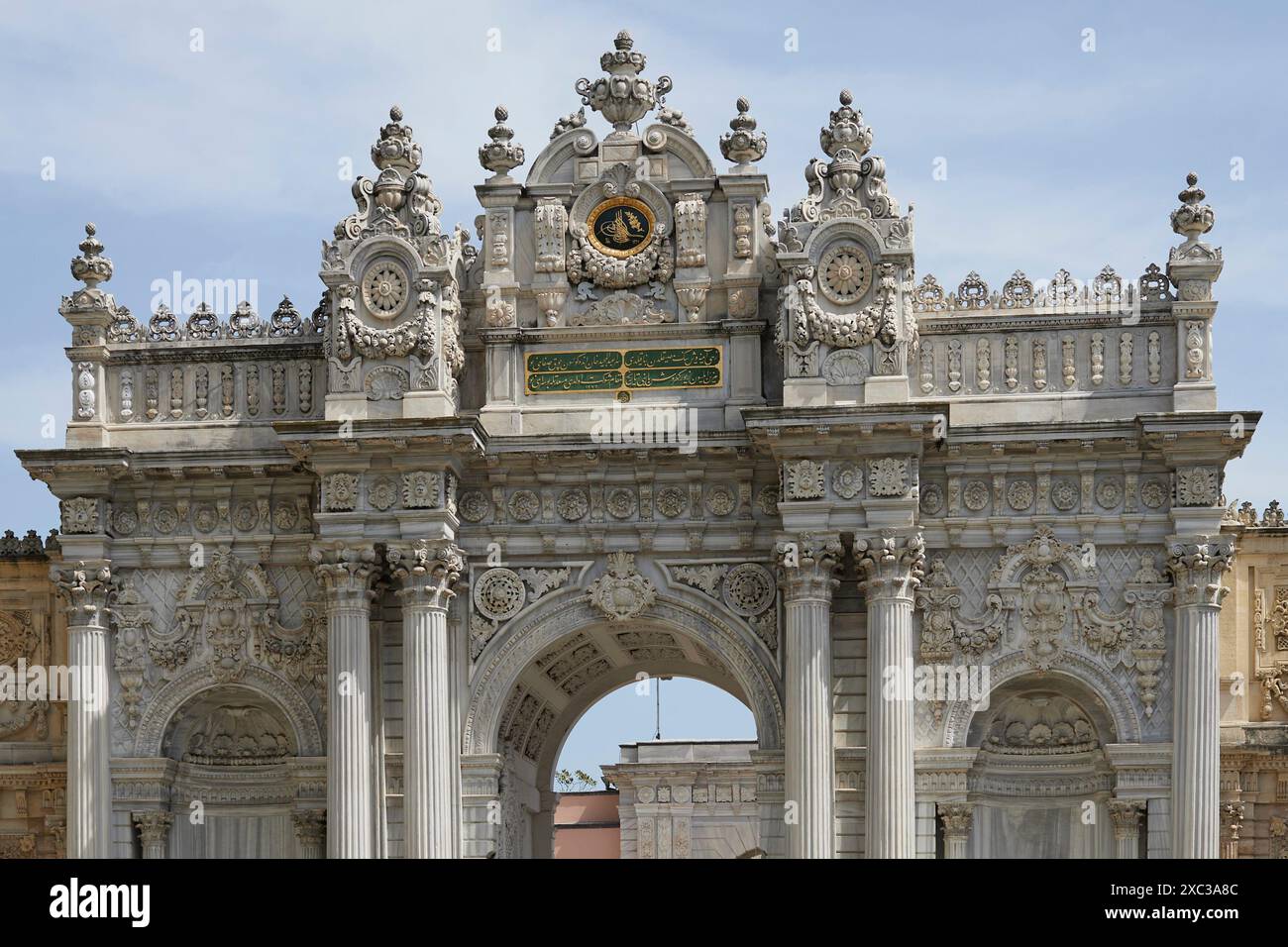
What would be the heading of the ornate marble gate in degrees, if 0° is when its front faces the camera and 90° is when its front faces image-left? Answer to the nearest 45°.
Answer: approximately 0°
